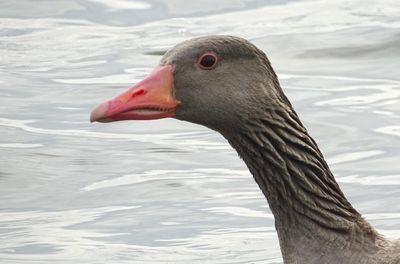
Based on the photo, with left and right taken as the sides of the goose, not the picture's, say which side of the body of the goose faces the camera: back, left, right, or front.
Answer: left
